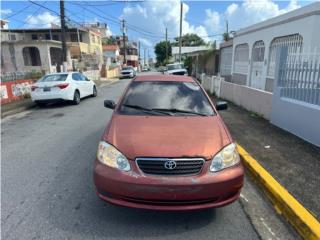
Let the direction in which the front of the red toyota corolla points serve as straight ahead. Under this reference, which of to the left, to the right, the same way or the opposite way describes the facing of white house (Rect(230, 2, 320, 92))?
to the right

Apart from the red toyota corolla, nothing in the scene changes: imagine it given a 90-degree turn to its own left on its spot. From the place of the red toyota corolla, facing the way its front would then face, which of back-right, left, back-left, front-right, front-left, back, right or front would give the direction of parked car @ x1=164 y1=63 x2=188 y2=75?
left

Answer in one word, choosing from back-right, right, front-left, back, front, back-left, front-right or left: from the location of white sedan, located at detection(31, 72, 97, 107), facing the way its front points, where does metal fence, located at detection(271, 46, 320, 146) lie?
right

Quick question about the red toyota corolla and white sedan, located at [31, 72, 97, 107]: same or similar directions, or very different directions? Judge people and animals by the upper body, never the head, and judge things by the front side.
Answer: very different directions

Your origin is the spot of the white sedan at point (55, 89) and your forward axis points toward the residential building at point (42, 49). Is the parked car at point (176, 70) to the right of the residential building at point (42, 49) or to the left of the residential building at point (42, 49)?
right

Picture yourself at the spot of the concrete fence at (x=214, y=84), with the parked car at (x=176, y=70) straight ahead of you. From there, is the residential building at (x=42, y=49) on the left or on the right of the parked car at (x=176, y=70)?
left

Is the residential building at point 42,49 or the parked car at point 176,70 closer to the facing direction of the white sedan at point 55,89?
the parked car

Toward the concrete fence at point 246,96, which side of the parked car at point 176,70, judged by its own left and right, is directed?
front

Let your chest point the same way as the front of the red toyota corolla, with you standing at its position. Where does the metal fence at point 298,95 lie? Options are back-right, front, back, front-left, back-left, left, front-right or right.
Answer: back-left

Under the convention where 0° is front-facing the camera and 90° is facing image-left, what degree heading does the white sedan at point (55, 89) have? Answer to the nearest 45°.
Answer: approximately 225°

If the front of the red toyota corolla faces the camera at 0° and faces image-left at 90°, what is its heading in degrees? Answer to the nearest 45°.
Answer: approximately 0°

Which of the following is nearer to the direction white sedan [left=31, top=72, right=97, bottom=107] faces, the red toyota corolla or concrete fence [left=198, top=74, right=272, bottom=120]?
the concrete fence
